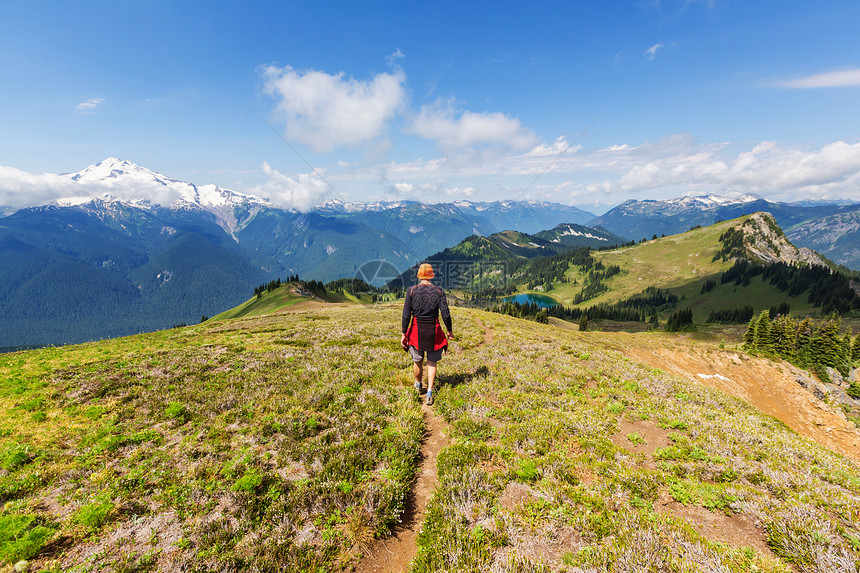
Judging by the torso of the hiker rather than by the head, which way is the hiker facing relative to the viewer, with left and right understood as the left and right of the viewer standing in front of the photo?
facing away from the viewer
